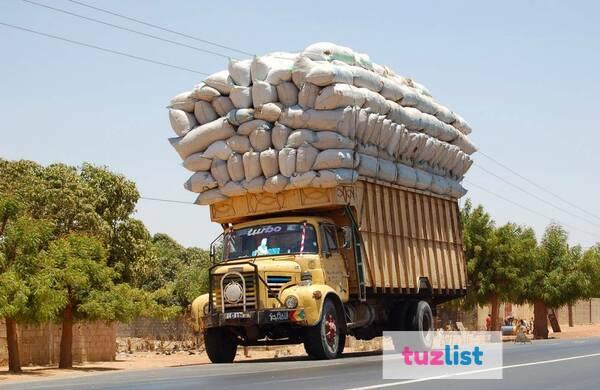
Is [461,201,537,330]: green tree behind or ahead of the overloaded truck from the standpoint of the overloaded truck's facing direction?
behind

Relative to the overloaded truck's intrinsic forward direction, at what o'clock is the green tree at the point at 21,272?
The green tree is roughly at 2 o'clock from the overloaded truck.

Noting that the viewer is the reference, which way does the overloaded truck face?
facing the viewer and to the left of the viewer

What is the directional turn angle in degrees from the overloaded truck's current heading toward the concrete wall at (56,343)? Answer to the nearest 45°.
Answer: approximately 90° to its right
